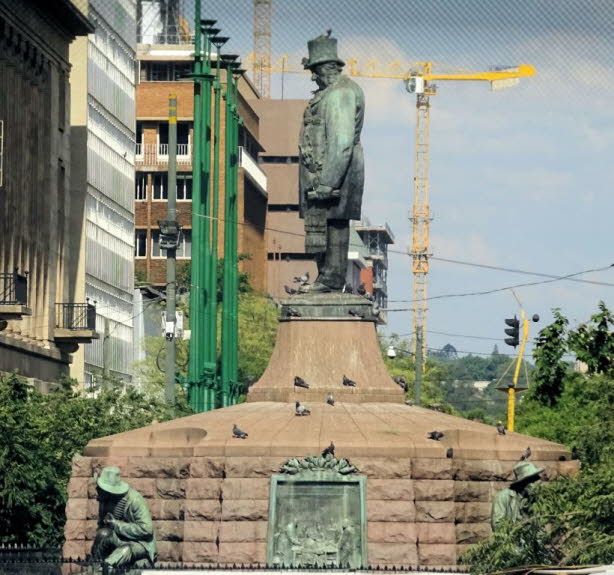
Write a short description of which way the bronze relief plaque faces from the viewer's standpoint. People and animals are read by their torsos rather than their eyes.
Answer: facing the viewer

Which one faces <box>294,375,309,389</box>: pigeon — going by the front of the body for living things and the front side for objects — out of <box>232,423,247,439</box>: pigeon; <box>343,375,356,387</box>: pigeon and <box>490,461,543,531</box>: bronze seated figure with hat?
<box>343,375,356,387</box>: pigeon

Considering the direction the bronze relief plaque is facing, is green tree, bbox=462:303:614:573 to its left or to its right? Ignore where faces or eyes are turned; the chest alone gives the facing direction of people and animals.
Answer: on its left

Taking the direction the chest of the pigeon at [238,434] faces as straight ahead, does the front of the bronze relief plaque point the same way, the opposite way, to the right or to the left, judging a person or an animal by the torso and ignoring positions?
to the left

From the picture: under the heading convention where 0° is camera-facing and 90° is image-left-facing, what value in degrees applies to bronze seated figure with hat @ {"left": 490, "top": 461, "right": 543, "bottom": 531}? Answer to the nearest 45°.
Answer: approximately 270°

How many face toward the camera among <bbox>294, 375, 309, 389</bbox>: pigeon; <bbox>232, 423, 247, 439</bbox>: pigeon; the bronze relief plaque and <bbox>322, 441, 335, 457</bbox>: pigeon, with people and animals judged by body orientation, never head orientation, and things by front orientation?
1

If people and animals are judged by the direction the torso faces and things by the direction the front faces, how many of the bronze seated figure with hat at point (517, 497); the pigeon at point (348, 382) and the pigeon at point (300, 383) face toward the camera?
0

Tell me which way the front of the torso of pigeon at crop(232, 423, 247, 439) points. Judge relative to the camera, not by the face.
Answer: to the viewer's left

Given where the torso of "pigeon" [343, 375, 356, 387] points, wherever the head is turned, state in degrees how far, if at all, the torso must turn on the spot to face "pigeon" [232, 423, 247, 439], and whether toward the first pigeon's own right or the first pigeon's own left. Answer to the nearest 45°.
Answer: approximately 45° to the first pigeon's own left

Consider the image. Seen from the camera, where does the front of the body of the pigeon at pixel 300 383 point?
to the viewer's left
